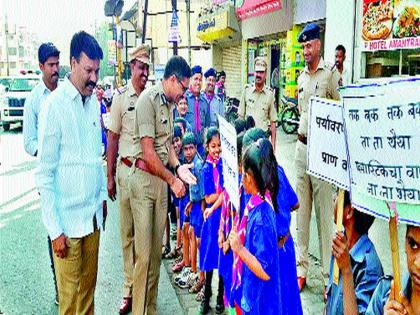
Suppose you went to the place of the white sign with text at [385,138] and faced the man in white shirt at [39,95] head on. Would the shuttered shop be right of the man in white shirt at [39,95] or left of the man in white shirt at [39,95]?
right

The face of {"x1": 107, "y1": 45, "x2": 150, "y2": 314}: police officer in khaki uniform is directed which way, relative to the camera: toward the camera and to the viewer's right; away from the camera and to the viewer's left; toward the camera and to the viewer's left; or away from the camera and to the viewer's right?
toward the camera and to the viewer's right

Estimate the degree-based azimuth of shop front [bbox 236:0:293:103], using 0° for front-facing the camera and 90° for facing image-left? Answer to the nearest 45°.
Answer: approximately 45°

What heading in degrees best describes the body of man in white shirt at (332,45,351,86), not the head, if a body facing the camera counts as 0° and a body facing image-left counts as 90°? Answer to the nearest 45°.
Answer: approximately 45°

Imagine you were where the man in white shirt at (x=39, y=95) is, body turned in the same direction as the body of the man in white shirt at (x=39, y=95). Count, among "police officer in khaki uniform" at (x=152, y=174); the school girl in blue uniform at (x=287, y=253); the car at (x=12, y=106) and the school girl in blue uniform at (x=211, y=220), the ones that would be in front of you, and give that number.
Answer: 3

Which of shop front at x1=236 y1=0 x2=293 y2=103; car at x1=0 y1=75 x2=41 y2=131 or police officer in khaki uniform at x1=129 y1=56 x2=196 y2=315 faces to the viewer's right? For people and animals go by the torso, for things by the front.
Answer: the police officer in khaki uniform

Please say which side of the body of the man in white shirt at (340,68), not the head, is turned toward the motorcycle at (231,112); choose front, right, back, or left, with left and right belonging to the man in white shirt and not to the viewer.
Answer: right
